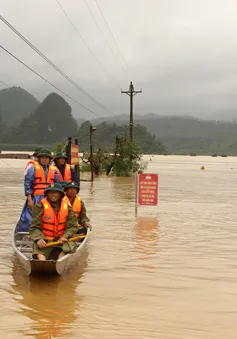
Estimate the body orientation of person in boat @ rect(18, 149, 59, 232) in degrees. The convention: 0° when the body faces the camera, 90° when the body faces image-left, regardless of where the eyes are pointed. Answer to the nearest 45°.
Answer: approximately 0°

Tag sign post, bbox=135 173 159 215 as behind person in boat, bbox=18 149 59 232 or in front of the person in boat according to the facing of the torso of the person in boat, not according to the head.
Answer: behind

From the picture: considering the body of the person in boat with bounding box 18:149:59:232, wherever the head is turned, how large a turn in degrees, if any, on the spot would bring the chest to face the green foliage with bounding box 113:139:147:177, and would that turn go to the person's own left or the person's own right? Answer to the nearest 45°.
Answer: approximately 180°

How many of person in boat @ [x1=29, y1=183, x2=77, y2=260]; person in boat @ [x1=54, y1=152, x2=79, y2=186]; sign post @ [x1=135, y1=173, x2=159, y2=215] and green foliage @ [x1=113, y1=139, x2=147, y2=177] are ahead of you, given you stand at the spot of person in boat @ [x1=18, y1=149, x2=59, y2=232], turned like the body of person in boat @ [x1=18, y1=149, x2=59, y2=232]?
1

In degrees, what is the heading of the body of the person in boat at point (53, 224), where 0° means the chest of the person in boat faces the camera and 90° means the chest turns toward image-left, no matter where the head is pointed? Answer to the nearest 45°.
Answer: approximately 0°

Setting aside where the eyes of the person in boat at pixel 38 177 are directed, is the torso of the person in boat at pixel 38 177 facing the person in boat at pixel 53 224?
yes

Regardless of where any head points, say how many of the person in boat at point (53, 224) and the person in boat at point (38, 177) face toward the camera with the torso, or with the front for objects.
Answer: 2

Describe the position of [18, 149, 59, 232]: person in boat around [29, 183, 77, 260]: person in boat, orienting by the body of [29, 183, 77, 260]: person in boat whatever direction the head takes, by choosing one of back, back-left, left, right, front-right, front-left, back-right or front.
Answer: back

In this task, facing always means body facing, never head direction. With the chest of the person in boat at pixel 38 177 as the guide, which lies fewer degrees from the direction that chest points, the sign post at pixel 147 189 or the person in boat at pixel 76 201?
the person in boat

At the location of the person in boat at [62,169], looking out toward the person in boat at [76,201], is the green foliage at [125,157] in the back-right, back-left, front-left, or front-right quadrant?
back-left
